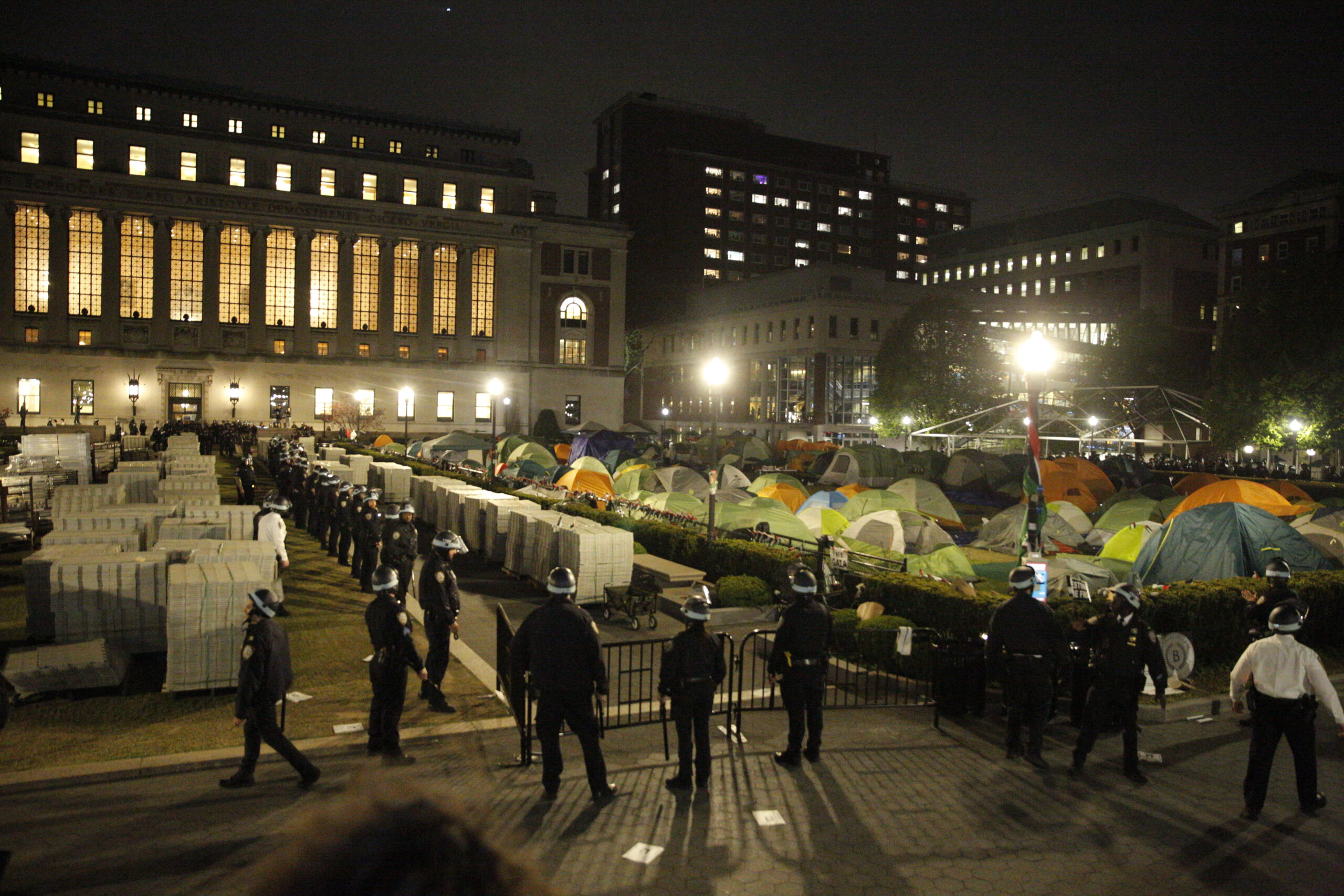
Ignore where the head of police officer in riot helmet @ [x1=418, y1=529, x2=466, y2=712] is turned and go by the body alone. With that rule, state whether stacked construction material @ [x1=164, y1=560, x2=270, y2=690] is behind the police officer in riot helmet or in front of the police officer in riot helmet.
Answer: behind

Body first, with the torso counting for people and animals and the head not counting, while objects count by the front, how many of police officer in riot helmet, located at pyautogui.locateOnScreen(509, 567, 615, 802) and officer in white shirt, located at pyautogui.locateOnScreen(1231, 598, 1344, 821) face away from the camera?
2

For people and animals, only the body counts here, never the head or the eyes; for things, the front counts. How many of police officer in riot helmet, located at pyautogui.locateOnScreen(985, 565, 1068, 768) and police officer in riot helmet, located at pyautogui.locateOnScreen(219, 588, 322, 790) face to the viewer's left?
1

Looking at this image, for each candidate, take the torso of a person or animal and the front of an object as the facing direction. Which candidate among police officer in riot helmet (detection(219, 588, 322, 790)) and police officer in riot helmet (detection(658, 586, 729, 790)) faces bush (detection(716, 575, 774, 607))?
police officer in riot helmet (detection(658, 586, 729, 790))

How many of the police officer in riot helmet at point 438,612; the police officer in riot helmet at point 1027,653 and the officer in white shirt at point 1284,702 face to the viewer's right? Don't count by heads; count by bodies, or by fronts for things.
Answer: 1

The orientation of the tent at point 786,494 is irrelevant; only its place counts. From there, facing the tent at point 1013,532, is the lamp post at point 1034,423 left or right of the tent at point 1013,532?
right

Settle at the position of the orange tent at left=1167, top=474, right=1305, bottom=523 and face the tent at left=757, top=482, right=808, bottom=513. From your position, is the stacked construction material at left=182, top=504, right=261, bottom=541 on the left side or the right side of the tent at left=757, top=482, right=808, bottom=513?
left

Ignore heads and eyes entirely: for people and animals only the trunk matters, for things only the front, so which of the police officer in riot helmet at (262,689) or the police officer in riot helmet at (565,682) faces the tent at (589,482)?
the police officer in riot helmet at (565,682)

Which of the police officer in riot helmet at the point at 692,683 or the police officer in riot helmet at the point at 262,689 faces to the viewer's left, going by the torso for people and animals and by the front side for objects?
the police officer in riot helmet at the point at 262,689

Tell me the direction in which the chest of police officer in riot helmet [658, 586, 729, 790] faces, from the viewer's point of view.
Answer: away from the camera

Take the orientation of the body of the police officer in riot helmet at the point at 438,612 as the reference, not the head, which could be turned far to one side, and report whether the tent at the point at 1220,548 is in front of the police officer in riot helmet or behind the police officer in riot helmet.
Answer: in front

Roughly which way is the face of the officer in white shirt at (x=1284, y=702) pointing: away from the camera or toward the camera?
away from the camera

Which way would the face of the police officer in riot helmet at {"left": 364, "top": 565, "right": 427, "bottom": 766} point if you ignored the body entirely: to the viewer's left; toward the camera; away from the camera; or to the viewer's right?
to the viewer's right

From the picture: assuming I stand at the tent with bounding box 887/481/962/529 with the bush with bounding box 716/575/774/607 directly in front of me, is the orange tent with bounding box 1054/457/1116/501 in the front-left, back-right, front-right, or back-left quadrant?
back-left

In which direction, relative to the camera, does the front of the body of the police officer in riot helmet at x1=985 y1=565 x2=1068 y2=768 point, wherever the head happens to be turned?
away from the camera

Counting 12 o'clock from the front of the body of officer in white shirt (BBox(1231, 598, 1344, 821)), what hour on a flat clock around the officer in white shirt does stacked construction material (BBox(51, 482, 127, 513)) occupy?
The stacked construction material is roughly at 9 o'clock from the officer in white shirt.

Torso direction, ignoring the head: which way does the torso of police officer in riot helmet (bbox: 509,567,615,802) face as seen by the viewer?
away from the camera

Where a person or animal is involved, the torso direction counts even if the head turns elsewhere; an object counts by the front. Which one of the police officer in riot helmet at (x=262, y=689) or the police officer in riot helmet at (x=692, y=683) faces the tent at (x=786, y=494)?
the police officer in riot helmet at (x=692, y=683)

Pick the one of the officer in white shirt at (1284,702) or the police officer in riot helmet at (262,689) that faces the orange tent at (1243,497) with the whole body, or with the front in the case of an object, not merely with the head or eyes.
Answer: the officer in white shirt

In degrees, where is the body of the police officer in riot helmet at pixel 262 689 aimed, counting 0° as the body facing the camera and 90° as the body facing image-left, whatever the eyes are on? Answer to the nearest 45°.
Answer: approximately 90°
